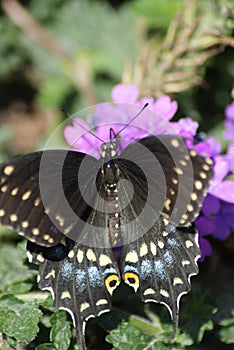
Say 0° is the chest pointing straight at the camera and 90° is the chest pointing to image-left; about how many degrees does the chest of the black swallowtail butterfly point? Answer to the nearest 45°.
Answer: approximately 180°
